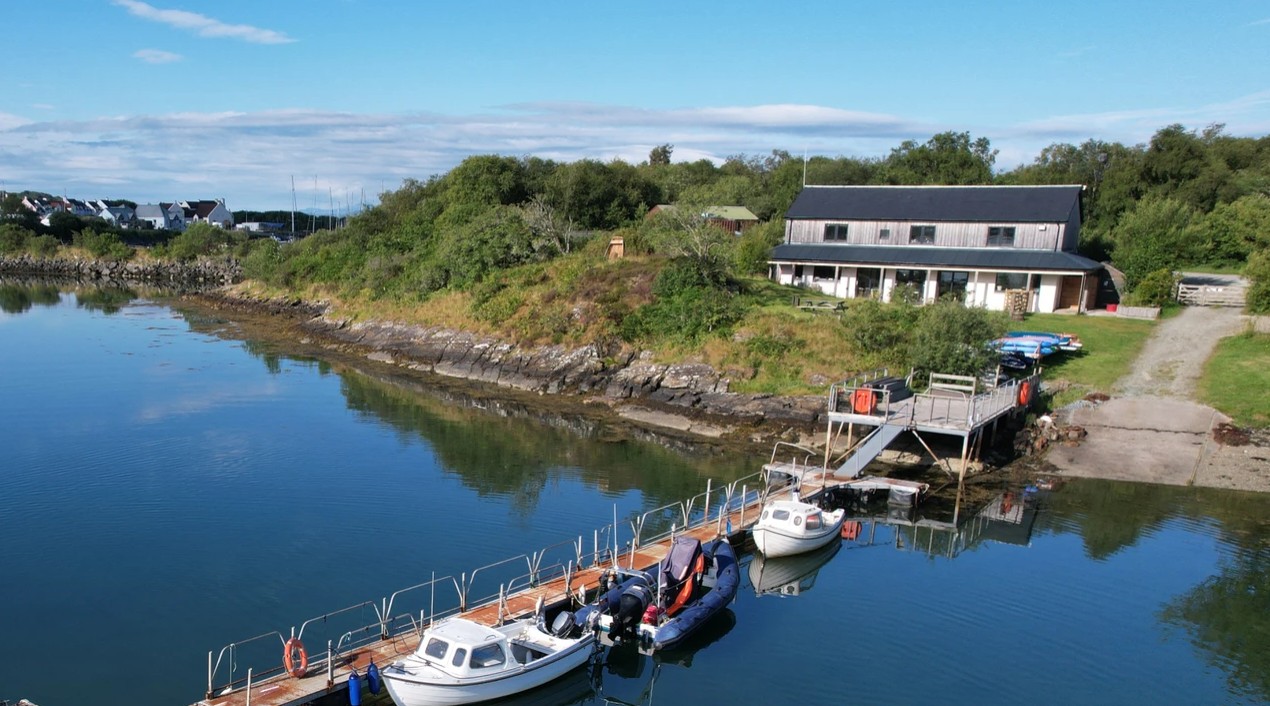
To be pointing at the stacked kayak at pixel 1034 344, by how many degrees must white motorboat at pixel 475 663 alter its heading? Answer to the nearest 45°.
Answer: approximately 180°

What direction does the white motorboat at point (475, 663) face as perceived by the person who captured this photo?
facing the viewer and to the left of the viewer

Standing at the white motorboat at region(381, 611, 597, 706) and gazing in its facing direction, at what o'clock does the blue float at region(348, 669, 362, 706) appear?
The blue float is roughly at 1 o'clock from the white motorboat.

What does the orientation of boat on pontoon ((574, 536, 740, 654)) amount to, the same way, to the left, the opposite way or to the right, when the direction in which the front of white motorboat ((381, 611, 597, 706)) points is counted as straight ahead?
the opposite way

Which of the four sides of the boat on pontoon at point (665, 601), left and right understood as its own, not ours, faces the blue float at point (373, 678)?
back

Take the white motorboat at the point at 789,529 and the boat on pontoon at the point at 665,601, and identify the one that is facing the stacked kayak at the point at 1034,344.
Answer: the boat on pontoon

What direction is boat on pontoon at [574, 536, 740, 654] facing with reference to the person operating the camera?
facing away from the viewer and to the right of the viewer

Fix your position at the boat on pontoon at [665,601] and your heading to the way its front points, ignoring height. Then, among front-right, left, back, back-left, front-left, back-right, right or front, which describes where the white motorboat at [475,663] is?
back

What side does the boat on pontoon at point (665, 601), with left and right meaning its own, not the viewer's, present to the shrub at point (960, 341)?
front

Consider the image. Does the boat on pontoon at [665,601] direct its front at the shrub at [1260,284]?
yes

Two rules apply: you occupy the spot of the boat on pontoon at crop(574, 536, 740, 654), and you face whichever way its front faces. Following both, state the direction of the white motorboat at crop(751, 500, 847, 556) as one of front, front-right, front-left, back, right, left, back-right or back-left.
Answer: front

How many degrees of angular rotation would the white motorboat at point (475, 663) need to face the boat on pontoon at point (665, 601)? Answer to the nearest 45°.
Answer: approximately 180°

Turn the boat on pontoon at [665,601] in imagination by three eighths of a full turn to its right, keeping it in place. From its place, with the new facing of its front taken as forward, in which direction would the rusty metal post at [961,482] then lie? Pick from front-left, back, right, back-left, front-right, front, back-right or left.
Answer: back-left

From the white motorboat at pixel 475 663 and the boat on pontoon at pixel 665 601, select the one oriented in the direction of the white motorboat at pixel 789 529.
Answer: the boat on pontoon
